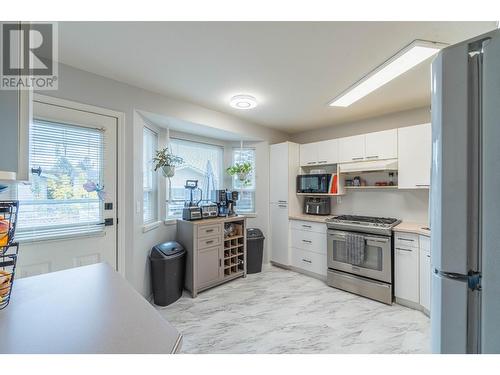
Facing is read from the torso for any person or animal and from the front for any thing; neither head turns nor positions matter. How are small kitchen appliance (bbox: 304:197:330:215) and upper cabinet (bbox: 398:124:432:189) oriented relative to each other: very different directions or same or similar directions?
same or similar directions

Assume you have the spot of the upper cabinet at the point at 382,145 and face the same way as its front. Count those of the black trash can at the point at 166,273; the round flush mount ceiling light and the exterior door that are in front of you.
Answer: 3

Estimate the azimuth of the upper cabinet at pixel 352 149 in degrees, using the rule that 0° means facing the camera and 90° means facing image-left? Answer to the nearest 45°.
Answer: approximately 45°

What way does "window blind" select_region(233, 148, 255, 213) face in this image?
toward the camera

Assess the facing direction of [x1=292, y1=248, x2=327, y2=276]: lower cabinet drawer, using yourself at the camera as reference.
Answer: facing the viewer and to the left of the viewer

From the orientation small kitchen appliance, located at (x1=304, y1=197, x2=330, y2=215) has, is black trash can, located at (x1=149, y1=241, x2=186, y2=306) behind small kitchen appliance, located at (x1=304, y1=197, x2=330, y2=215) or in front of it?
in front

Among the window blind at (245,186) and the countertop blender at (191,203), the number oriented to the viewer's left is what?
0

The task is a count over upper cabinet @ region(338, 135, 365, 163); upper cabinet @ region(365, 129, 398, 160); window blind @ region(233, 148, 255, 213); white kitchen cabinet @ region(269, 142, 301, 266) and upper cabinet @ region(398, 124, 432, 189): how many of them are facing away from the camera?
0

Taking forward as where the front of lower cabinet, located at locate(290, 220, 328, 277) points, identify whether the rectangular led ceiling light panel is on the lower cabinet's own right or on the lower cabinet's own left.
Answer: on the lower cabinet's own left

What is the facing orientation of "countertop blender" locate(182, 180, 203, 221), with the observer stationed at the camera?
facing the viewer and to the right of the viewer
